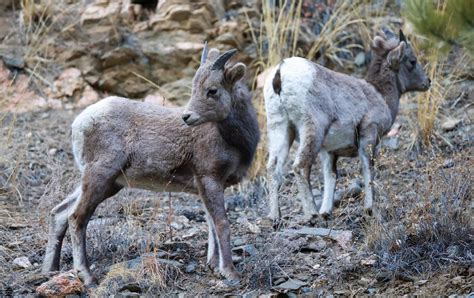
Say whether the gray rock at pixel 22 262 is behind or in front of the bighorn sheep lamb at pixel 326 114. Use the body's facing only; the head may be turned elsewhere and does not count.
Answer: behind

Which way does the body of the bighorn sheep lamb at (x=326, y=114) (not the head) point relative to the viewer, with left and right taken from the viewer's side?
facing away from the viewer and to the right of the viewer

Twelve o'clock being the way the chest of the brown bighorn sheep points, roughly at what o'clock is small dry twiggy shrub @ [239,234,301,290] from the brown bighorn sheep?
The small dry twiggy shrub is roughly at 1 o'clock from the brown bighorn sheep.

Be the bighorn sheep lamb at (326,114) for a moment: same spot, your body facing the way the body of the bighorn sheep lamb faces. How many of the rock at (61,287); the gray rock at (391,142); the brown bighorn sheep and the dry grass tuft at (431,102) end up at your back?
2

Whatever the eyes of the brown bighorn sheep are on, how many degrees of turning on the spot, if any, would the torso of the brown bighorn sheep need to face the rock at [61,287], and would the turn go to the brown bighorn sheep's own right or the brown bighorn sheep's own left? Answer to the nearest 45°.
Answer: approximately 135° to the brown bighorn sheep's own right

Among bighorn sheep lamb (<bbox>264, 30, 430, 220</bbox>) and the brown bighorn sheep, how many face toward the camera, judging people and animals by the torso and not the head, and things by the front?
0

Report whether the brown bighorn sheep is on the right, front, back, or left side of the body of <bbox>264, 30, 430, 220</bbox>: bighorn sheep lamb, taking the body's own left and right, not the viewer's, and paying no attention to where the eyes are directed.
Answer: back

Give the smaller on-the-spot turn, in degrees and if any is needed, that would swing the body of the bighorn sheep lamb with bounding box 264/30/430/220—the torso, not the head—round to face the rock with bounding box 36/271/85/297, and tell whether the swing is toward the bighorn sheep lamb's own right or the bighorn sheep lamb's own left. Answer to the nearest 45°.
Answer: approximately 180°

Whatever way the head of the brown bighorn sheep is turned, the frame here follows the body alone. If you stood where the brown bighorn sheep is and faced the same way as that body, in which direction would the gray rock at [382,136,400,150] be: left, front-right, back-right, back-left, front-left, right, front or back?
front-left

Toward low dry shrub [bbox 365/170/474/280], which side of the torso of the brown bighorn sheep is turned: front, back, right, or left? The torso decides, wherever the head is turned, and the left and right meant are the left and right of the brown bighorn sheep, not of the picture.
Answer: front

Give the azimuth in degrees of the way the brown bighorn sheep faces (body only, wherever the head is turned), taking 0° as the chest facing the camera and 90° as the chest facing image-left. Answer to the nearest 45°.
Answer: approximately 270°
